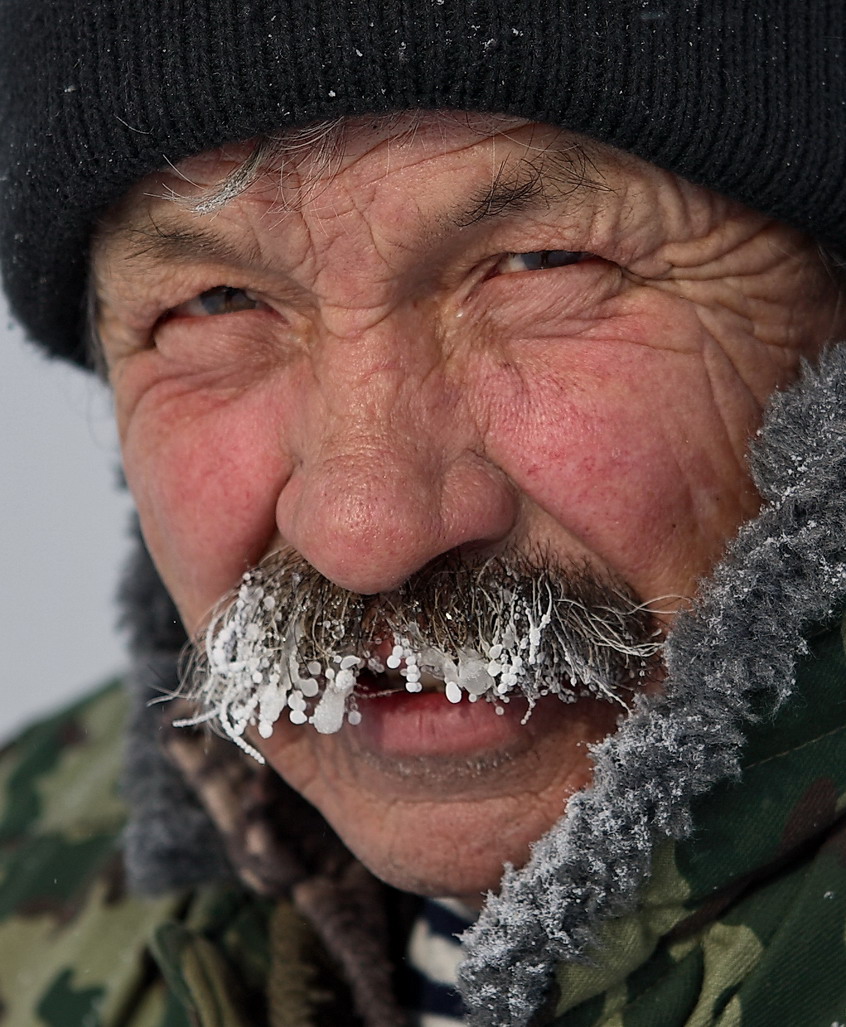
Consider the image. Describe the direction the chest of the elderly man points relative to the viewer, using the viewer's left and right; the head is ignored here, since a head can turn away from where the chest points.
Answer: facing the viewer and to the left of the viewer
